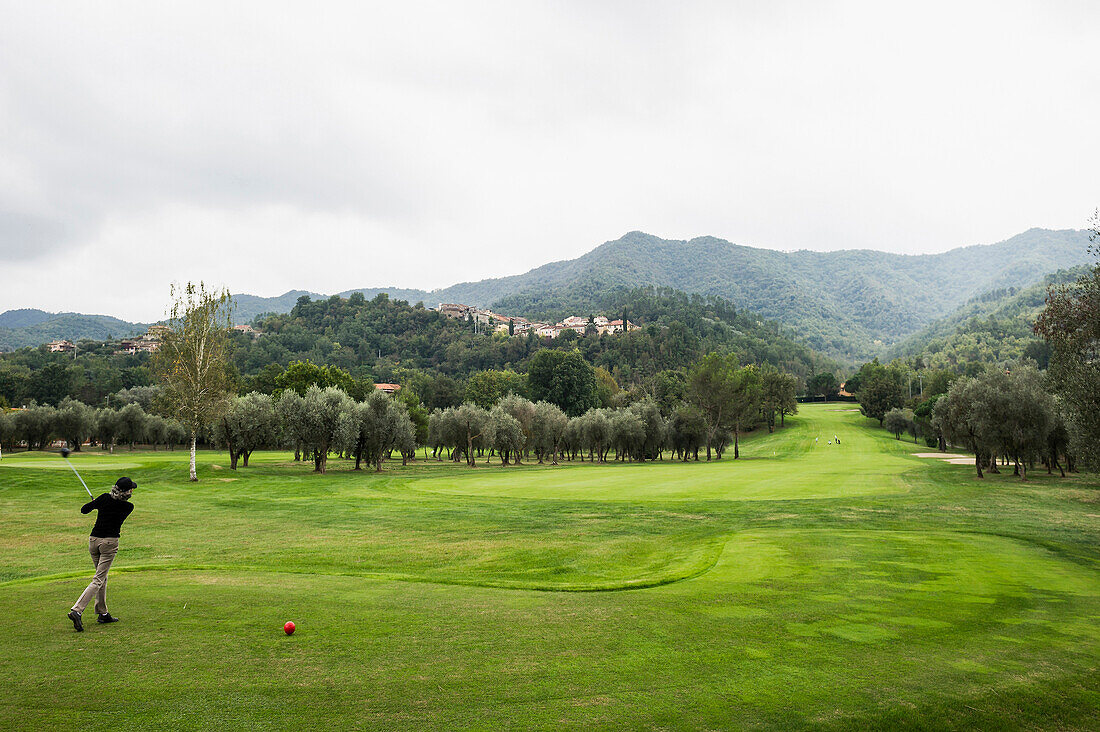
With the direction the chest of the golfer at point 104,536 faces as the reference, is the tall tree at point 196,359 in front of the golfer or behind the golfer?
in front

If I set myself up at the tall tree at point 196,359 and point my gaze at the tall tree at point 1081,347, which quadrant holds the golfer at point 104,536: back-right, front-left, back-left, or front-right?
front-right

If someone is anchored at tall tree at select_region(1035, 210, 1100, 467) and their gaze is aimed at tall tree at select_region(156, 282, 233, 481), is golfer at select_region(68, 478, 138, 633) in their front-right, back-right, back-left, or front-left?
front-left

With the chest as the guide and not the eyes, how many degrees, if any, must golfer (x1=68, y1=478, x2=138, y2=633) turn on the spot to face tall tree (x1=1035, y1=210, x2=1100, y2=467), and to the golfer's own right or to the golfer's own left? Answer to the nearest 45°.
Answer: approximately 45° to the golfer's own right

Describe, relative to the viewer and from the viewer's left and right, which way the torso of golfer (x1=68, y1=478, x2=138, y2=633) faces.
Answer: facing away from the viewer and to the right of the viewer

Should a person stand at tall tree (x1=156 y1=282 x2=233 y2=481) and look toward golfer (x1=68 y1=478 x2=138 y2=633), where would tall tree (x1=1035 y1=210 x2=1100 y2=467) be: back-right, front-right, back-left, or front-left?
front-left
